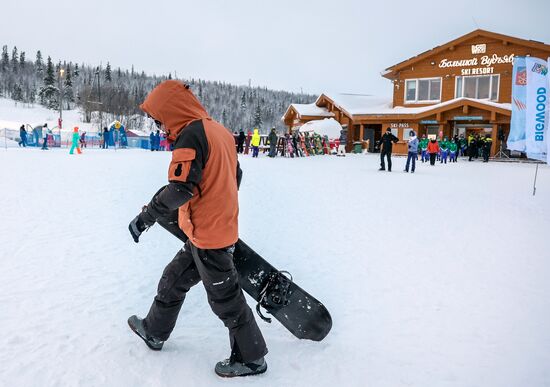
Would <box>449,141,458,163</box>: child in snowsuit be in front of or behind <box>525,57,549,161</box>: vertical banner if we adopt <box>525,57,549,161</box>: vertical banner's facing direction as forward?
behind

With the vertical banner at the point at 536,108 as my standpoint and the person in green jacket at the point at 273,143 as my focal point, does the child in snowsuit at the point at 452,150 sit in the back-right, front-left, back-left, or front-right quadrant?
front-right

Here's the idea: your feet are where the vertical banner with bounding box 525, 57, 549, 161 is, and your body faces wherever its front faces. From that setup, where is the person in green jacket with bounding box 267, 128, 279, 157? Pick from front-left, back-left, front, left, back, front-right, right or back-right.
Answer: back-right

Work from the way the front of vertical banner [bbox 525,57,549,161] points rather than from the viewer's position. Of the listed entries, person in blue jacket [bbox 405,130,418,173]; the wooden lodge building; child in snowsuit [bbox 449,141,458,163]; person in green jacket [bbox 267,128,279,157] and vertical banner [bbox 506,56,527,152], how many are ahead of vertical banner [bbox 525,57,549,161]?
0

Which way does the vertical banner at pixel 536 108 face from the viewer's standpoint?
toward the camera

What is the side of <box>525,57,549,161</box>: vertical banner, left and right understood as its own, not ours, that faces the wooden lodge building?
back

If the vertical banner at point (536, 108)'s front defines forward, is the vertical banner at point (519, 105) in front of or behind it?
behind

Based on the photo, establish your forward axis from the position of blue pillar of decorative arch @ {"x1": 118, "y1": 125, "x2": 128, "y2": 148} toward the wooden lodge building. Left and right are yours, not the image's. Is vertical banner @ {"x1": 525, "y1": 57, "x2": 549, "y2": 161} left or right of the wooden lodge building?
right
